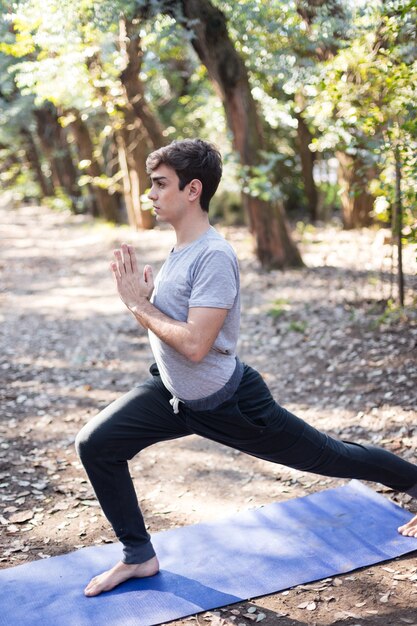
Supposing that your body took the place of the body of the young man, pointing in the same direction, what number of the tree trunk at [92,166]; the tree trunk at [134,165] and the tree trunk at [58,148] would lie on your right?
3

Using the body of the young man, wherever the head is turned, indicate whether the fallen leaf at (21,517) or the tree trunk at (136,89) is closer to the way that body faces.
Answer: the fallen leaf

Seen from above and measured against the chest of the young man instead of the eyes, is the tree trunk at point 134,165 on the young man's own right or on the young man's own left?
on the young man's own right

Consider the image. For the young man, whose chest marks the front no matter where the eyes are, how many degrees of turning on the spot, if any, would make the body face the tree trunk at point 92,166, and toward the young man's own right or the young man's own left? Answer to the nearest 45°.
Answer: approximately 90° to the young man's own right

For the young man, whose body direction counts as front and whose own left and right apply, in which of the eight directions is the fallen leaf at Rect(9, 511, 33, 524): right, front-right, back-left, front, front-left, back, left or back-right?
front-right

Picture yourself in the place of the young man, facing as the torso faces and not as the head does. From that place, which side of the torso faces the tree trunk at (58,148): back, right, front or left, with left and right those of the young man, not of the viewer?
right

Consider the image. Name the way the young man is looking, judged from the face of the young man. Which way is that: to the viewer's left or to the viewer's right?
to the viewer's left

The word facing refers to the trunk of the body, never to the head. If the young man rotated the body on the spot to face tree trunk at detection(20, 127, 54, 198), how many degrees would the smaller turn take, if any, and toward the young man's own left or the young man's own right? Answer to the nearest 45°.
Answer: approximately 90° to the young man's own right

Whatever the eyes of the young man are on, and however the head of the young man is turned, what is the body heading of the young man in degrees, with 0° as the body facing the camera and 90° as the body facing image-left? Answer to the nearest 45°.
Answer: approximately 90°

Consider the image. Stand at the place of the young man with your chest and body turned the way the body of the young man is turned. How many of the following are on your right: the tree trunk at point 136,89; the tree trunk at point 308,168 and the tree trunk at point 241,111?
3
